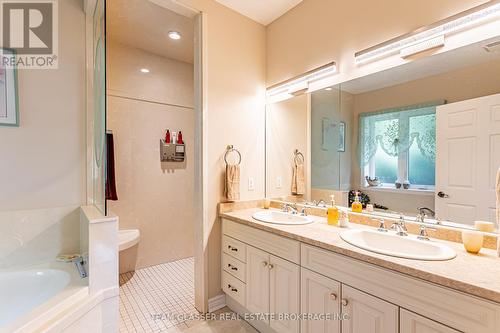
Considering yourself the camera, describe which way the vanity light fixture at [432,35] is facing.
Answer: facing the viewer and to the left of the viewer

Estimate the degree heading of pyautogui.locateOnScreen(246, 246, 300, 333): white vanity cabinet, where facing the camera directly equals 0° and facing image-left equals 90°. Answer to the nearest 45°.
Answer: approximately 45°

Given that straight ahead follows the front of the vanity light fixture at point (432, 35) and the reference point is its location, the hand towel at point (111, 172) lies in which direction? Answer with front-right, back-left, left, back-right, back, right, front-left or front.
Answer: front-right

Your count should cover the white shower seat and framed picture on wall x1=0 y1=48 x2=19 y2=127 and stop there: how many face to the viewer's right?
1

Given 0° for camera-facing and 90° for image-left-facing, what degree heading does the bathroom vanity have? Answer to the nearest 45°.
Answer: approximately 45°

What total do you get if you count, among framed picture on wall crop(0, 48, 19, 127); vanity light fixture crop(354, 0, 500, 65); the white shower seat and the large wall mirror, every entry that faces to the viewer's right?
1
